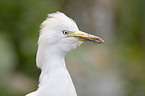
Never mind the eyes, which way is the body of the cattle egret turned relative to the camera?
to the viewer's right
